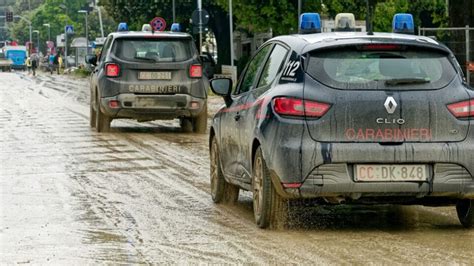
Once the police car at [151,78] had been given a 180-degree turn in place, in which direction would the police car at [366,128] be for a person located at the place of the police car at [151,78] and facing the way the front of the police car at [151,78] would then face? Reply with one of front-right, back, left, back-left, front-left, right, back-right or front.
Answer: front

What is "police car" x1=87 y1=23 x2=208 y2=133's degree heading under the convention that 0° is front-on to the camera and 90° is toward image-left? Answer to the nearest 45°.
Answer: approximately 180°
